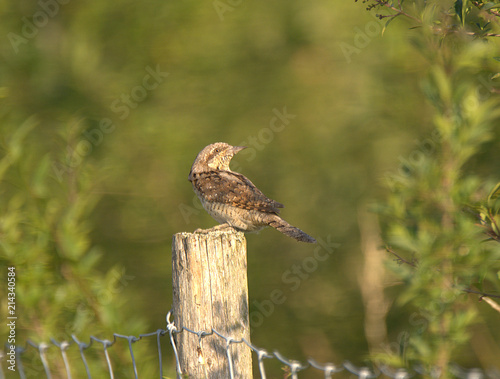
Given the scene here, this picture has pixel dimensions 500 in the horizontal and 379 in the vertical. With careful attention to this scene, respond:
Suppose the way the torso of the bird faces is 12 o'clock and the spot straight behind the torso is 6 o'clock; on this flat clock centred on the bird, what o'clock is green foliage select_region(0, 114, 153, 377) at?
The green foliage is roughly at 12 o'clock from the bird.

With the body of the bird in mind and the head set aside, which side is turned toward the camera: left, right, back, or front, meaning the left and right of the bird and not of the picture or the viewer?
left

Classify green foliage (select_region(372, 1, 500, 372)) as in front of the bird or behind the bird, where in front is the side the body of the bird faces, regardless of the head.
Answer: behind
